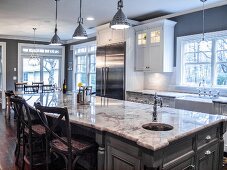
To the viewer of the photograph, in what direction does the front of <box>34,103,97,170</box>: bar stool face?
facing away from the viewer and to the right of the viewer

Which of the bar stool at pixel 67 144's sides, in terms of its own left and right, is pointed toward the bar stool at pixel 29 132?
left

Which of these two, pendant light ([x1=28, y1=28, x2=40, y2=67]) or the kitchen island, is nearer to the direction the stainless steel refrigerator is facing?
the kitchen island

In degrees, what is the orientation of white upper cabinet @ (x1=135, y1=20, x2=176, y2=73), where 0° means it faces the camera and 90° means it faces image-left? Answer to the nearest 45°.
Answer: approximately 45°

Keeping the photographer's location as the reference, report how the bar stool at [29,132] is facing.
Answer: facing away from the viewer and to the right of the viewer

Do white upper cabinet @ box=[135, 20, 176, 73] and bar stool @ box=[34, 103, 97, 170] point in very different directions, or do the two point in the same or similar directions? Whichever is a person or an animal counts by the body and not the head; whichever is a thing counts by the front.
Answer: very different directions

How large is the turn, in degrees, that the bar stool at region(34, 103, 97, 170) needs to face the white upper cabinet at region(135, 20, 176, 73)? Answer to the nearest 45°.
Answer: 0° — it already faces it

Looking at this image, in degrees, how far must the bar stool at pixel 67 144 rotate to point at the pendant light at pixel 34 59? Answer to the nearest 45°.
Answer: approximately 45° to its left

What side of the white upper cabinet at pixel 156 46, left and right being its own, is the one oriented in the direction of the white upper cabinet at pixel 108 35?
right

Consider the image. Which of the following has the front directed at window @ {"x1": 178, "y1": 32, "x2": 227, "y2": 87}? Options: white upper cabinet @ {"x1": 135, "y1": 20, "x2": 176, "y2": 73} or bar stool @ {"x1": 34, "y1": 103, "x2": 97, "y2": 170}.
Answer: the bar stool
